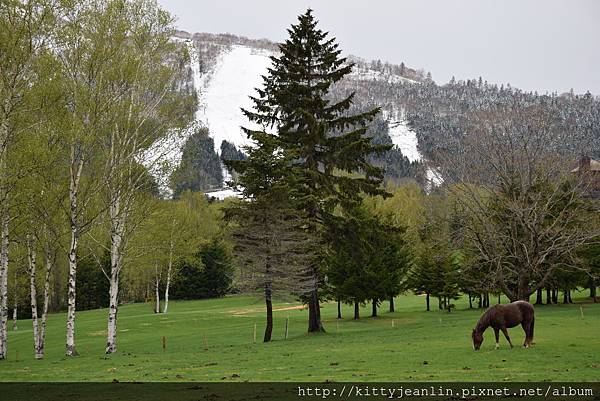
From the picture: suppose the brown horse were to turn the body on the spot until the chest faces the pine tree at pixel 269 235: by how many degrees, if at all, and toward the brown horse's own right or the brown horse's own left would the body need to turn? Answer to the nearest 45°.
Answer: approximately 45° to the brown horse's own right

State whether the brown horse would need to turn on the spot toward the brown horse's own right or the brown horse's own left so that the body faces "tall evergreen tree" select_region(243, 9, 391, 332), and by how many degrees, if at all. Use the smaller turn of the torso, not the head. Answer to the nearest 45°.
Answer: approximately 45° to the brown horse's own right

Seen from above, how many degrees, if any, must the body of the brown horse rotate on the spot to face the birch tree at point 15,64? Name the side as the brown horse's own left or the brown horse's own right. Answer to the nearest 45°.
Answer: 0° — it already faces it

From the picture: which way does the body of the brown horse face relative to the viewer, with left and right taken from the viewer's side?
facing to the left of the viewer
